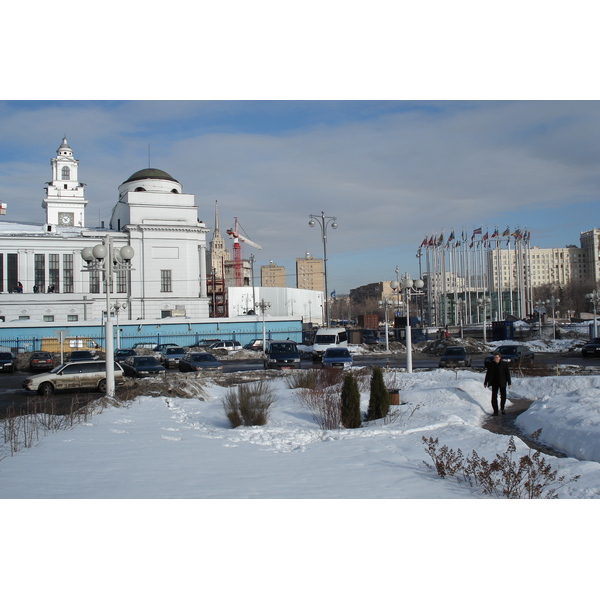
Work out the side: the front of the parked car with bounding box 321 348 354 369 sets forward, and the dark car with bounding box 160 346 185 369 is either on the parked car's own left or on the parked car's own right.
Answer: on the parked car's own right

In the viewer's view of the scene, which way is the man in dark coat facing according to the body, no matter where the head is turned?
toward the camera

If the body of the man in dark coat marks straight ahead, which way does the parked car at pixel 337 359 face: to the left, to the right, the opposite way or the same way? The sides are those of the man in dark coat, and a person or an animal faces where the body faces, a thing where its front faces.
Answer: the same way

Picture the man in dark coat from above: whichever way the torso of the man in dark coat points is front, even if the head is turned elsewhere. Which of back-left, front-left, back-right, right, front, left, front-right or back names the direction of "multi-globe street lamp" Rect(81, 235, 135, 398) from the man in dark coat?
right

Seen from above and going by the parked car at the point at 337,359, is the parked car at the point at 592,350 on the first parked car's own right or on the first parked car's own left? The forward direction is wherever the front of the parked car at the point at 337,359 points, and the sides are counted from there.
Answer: on the first parked car's own left

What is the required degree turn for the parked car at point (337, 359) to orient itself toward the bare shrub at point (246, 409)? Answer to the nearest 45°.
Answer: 0° — it already faces it

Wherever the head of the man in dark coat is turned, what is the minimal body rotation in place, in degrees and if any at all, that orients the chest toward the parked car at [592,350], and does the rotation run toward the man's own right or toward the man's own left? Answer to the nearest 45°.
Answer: approximately 180°

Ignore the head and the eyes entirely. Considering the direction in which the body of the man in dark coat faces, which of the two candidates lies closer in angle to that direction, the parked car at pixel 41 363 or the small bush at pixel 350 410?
the small bush

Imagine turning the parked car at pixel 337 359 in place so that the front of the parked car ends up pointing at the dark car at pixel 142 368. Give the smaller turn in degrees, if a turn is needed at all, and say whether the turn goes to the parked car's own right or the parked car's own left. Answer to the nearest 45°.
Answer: approximately 90° to the parked car's own right

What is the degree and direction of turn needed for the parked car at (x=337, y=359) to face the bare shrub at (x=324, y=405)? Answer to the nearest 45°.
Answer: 0° — it already faces it

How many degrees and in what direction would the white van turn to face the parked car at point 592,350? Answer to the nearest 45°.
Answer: approximately 135° to its left

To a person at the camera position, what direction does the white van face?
facing the viewer and to the left of the viewer

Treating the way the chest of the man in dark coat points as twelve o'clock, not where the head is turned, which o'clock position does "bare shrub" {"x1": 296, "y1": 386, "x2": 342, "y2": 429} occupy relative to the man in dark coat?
The bare shrub is roughly at 2 o'clock from the man in dark coat.

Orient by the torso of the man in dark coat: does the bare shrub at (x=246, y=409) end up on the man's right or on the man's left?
on the man's right

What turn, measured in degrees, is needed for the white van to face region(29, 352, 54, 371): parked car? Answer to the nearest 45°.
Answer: approximately 45° to its right

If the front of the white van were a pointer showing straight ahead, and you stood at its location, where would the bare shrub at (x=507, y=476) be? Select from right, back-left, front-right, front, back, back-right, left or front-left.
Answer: front-left

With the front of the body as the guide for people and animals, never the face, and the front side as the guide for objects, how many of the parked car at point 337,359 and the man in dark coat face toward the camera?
2
